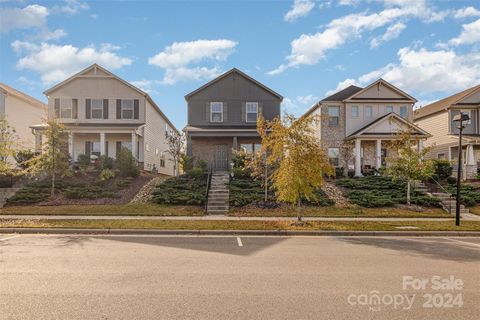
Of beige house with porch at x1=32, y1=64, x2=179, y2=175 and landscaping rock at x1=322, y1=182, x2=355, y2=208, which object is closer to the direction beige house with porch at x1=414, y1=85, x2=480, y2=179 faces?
the landscaping rock

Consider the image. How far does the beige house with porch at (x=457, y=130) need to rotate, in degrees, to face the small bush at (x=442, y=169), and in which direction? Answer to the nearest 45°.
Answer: approximately 45° to its right

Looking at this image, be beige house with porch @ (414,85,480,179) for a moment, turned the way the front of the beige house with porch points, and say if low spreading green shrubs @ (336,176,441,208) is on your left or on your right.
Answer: on your right

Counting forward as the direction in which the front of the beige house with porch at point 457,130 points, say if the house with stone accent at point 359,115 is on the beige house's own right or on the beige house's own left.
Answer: on the beige house's own right

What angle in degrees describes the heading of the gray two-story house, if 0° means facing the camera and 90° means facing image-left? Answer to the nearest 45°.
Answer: approximately 0°

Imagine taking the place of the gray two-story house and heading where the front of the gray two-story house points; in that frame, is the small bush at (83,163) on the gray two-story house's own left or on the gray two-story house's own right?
on the gray two-story house's own right

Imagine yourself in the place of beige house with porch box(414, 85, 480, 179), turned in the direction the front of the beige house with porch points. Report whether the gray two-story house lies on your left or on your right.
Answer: on your right

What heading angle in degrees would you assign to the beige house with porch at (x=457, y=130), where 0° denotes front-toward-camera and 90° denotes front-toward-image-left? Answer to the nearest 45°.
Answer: approximately 315°

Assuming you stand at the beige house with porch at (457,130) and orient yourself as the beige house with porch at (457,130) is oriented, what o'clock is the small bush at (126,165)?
The small bush is roughly at 3 o'clock from the beige house with porch.
